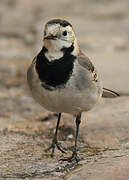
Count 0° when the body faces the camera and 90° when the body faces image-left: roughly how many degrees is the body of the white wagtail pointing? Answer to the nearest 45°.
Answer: approximately 45°
